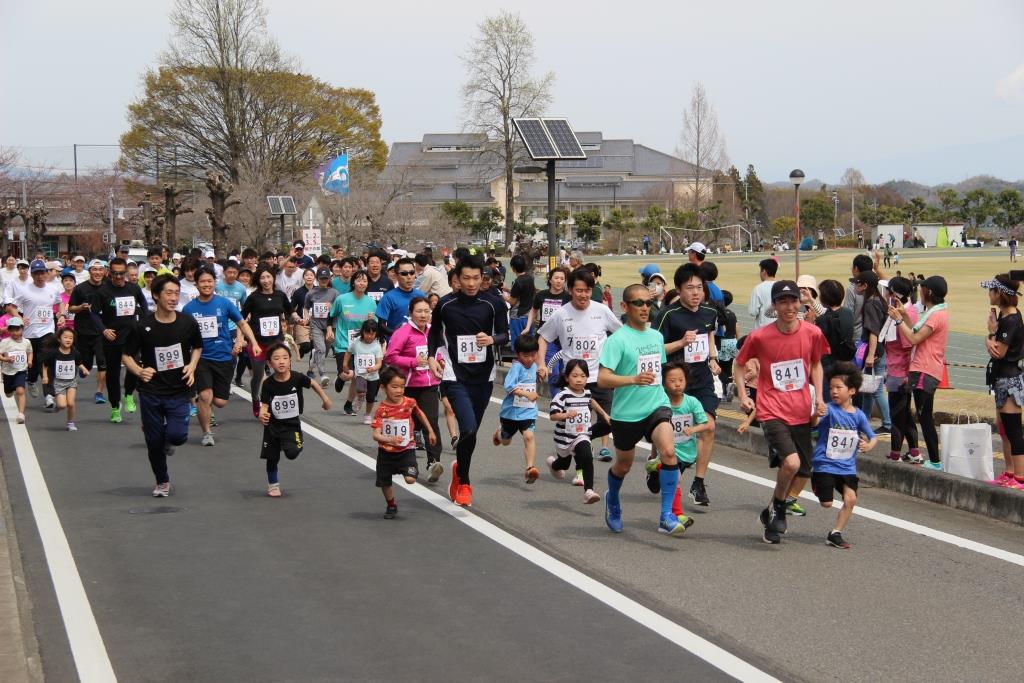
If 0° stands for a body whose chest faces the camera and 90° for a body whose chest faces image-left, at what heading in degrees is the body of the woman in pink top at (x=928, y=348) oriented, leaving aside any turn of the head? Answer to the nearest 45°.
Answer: approximately 90°

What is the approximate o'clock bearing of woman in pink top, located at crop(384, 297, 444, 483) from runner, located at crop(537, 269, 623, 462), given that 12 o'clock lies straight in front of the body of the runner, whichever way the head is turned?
The woman in pink top is roughly at 3 o'clock from the runner.

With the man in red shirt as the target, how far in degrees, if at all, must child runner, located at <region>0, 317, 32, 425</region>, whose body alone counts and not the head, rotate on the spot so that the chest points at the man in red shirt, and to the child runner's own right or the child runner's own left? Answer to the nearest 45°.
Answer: approximately 45° to the child runner's own left

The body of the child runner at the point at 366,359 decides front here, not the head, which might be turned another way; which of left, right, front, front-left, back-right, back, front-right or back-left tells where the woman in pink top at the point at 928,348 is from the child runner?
front-left

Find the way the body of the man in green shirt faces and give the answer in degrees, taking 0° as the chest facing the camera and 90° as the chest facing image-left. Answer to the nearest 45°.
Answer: approximately 315°

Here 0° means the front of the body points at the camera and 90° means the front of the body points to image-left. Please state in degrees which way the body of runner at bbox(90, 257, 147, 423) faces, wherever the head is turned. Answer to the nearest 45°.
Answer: approximately 0°

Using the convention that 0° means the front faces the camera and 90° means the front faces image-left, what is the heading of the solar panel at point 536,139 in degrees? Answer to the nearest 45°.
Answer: approximately 315°

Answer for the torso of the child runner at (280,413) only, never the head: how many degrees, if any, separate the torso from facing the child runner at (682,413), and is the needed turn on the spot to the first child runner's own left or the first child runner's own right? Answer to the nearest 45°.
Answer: approximately 45° to the first child runner's own left

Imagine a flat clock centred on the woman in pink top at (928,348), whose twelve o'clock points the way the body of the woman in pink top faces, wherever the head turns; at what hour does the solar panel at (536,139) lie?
The solar panel is roughly at 2 o'clock from the woman in pink top.

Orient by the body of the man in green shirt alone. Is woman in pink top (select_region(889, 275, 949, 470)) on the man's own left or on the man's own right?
on the man's own left
